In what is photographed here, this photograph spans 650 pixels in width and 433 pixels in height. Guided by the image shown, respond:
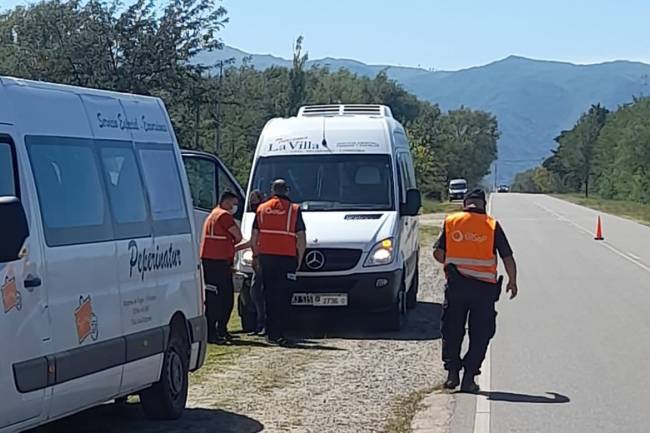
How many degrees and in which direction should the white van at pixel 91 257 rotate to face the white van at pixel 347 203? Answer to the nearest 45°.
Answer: approximately 180°

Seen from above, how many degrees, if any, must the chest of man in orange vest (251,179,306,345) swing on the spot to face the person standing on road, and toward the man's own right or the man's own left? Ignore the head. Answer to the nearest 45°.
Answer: approximately 135° to the man's own right

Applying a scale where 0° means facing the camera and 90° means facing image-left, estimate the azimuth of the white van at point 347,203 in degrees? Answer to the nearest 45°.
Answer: approximately 0°

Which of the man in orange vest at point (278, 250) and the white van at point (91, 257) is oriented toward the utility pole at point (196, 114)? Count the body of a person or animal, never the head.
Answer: the man in orange vest

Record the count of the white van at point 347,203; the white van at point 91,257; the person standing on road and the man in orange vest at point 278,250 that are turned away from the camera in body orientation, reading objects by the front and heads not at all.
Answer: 2

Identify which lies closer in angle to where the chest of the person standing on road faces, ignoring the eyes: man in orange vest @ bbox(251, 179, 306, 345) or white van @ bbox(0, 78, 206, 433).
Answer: the man in orange vest

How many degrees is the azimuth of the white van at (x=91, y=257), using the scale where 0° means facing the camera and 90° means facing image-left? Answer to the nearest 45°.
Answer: approximately 45°

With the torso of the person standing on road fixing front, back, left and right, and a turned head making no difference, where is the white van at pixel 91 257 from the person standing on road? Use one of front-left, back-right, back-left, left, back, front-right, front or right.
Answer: back-left

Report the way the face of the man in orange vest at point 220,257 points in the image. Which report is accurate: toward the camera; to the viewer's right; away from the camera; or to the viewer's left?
to the viewer's right
